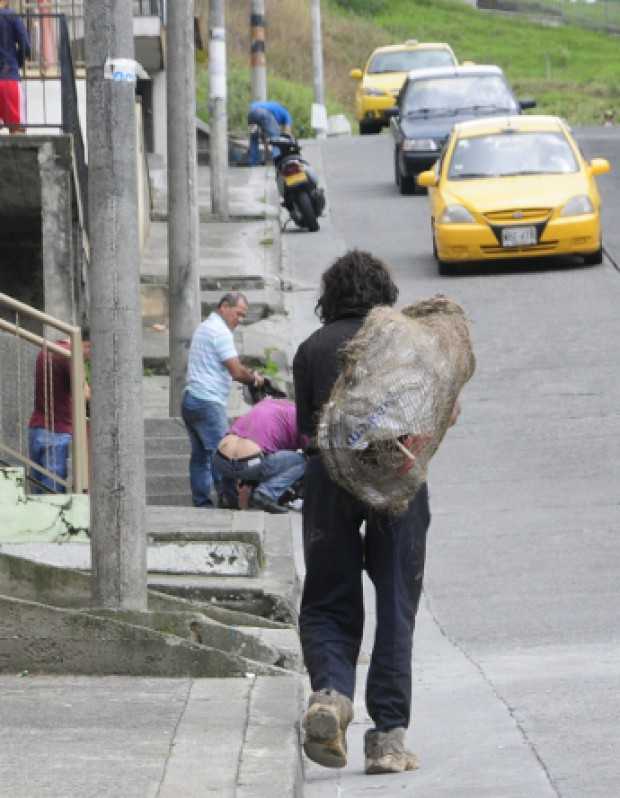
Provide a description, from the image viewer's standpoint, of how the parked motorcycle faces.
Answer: facing away from the viewer

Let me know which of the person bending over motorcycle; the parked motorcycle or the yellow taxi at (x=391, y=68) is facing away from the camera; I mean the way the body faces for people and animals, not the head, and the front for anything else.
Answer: the parked motorcycle

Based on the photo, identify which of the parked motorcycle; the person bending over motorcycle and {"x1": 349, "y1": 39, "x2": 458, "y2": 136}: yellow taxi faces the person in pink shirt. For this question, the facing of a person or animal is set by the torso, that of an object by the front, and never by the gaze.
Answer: the yellow taxi

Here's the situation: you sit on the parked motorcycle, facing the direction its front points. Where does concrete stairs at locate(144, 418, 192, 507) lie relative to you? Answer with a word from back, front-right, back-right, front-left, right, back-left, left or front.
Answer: back

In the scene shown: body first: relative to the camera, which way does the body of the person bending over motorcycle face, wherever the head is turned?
to the viewer's right

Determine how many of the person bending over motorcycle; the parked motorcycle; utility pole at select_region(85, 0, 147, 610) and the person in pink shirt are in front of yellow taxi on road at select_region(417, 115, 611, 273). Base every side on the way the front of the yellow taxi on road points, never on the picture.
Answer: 2

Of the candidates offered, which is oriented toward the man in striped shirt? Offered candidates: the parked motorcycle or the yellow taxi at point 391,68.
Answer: the yellow taxi

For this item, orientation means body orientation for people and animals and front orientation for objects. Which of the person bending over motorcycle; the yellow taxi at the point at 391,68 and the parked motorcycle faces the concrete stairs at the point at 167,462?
the yellow taxi

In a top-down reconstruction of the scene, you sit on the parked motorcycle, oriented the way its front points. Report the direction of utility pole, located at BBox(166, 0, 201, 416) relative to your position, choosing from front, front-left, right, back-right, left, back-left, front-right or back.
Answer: back
